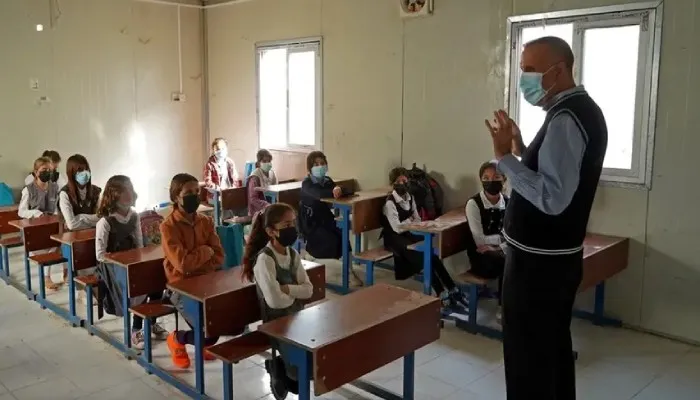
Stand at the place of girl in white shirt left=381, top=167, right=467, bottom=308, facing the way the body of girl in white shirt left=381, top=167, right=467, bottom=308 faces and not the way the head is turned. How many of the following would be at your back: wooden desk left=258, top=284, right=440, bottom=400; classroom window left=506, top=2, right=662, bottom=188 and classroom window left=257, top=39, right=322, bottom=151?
1

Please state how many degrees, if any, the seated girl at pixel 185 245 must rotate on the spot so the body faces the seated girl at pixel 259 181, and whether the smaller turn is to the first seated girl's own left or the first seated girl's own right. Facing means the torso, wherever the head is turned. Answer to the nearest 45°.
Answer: approximately 135° to the first seated girl's own left

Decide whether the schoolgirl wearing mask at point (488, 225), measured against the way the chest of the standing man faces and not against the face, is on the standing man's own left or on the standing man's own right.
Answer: on the standing man's own right

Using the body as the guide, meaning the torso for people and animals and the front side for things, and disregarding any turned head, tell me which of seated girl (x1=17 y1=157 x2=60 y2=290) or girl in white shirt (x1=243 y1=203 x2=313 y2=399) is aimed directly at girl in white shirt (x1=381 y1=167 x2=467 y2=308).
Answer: the seated girl

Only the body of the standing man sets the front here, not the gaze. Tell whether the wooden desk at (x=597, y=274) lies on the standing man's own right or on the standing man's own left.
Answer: on the standing man's own right

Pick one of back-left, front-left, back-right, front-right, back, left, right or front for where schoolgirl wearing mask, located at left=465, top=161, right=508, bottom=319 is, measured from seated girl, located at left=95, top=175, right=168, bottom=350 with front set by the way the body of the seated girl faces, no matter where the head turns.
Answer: front-left

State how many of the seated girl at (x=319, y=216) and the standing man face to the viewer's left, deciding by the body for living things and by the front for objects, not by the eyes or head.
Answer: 1

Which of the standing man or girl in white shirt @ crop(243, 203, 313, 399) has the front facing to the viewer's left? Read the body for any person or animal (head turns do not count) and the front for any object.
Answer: the standing man

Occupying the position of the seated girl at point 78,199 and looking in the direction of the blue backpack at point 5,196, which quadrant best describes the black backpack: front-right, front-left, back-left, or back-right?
back-right

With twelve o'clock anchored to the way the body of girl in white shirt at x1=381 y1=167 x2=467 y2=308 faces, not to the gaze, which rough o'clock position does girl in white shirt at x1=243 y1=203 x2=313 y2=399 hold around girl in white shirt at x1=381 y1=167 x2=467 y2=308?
girl in white shirt at x1=243 y1=203 x2=313 y2=399 is roughly at 2 o'clock from girl in white shirt at x1=381 y1=167 x2=467 y2=308.

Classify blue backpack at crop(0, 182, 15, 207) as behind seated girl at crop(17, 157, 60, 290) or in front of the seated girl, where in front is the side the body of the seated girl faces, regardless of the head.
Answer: behind

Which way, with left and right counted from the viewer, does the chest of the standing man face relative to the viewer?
facing to the left of the viewer

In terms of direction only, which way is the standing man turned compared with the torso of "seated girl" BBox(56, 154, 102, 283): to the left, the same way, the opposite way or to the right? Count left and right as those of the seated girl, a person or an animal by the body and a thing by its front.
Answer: the opposite way

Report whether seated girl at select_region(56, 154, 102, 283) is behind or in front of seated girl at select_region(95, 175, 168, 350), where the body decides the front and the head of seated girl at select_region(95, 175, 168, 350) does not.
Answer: behind

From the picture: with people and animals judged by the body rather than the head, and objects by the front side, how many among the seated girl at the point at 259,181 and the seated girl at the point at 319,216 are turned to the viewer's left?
0

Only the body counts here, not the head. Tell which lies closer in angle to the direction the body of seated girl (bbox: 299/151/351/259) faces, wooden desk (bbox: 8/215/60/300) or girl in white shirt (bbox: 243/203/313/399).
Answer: the girl in white shirt

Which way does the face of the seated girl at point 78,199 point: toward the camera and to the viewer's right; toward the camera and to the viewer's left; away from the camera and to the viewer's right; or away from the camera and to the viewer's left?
toward the camera and to the viewer's right

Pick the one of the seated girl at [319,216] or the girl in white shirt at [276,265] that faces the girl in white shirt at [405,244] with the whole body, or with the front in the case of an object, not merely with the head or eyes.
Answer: the seated girl

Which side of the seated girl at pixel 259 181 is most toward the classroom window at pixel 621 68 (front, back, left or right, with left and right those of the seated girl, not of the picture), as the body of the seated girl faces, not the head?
front
